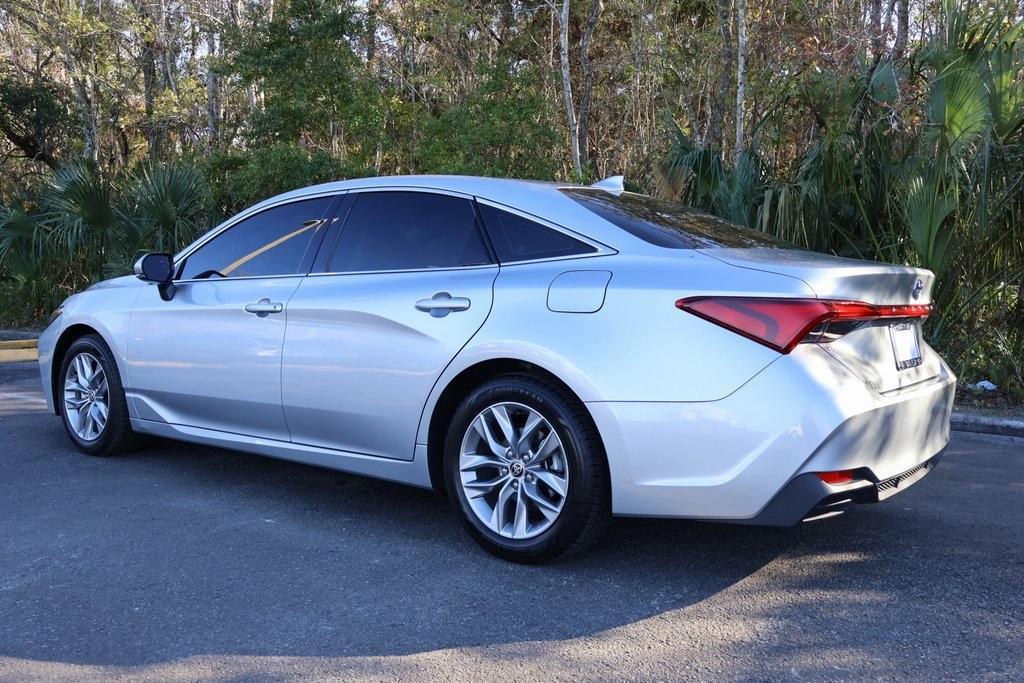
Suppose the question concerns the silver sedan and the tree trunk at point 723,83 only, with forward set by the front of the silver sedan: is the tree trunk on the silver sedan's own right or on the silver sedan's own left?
on the silver sedan's own right

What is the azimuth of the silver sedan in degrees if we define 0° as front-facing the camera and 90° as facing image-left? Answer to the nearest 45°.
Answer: approximately 135°

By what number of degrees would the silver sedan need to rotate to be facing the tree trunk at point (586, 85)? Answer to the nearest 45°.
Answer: approximately 45° to its right
